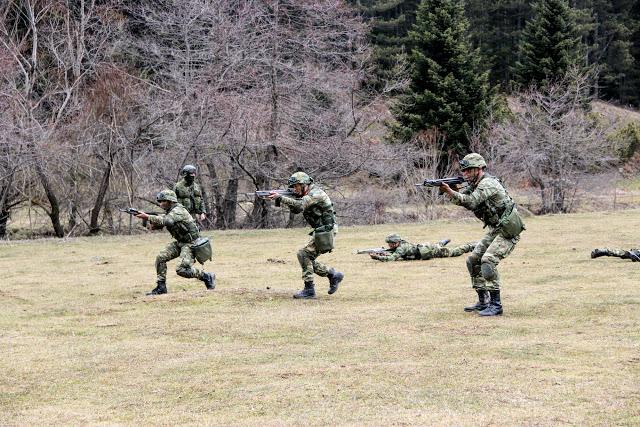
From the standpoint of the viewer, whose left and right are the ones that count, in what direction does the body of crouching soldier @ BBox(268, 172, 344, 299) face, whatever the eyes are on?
facing to the left of the viewer

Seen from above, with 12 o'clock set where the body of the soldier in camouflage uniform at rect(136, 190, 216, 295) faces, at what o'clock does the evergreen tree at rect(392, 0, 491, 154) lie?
The evergreen tree is roughly at 4 o'clock from the soldier in camouflage uniform.

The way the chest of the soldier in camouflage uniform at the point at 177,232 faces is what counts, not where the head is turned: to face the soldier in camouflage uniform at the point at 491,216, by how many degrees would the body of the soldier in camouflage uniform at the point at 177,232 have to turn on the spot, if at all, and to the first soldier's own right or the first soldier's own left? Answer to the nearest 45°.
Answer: approximately 135° to the first soldier's own left

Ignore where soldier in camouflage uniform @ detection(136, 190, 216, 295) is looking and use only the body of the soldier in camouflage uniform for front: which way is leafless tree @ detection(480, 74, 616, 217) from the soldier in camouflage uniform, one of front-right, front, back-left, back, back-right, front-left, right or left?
back-right

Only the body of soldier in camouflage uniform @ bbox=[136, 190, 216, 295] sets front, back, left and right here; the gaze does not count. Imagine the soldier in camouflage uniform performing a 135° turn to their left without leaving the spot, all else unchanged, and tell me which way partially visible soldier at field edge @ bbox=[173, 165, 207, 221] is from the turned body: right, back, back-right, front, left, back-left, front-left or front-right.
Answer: back-left

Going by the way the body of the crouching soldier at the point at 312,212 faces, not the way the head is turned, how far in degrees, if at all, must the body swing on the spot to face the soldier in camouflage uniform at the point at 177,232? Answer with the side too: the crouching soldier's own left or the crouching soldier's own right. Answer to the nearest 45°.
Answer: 0° — they already face them

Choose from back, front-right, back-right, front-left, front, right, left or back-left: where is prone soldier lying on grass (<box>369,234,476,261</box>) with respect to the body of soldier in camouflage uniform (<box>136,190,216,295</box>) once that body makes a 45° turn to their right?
right

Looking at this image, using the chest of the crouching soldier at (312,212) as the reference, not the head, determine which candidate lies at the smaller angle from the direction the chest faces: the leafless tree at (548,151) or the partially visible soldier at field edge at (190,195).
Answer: the partially visible soldier at field edge

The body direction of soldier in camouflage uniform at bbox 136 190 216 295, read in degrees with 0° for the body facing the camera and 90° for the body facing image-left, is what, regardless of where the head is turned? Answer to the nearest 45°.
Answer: approximately 90°

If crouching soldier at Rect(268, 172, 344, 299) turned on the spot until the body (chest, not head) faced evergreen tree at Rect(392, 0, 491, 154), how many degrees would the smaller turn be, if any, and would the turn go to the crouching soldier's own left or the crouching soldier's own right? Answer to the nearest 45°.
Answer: approximately 90° to the crouching soldier's own right

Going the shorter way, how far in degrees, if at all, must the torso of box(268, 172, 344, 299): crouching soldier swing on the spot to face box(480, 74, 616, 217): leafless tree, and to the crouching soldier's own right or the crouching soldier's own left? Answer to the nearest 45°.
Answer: approximately 135° to the crouching soldier's own right

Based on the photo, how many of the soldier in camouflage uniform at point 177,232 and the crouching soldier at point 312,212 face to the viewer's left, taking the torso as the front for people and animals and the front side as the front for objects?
2
